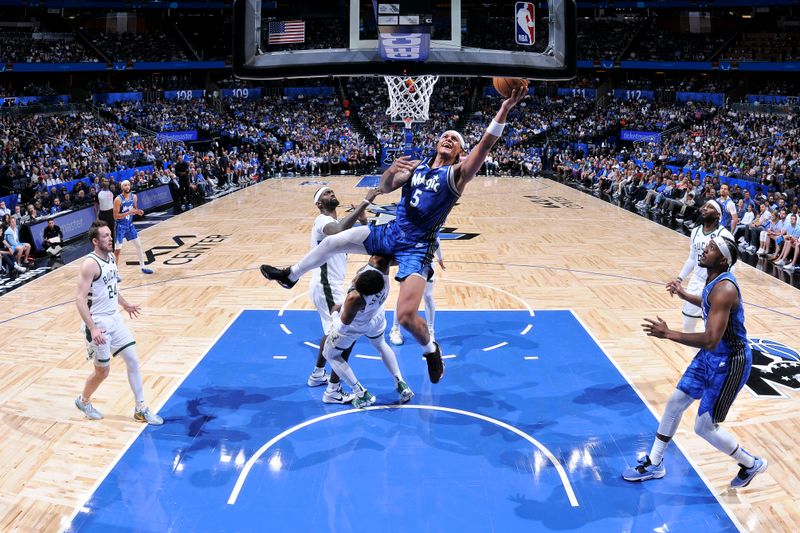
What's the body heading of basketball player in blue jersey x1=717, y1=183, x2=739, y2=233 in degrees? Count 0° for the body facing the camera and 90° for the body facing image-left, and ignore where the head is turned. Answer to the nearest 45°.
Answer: approximately 45°

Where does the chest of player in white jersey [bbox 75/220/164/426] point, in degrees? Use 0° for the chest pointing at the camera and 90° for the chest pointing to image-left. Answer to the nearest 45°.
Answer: approximately 315°

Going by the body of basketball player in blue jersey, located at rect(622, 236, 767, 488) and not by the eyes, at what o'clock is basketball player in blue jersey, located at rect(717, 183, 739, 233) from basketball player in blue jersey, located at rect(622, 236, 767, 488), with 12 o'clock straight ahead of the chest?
basketball player in blue jersey, located at rect(717, 183, 739, 233) is roughly at 3 o'clock from basketball player in blue jersey, located at rect(622, 236, 767, 488).

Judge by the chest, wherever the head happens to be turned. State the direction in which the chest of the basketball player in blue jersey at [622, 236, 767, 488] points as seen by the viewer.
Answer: to the viewer's left

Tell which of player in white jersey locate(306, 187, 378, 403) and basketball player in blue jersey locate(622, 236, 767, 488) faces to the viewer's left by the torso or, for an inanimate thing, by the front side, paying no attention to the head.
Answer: the basketball player in blue jersey

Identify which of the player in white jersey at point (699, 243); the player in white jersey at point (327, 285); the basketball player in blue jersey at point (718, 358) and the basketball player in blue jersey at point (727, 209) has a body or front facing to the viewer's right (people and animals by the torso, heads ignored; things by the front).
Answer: the player in white jersey at point (327, 285)
